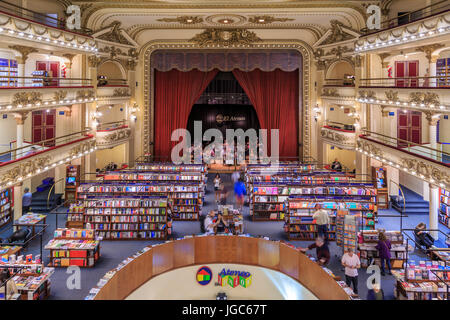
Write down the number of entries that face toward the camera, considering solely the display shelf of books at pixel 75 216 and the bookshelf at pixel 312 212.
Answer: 2

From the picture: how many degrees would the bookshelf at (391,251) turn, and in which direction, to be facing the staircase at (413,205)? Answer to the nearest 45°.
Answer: approximately 180°

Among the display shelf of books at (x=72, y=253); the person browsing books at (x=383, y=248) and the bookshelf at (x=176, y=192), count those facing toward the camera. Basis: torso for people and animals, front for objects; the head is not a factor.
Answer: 2

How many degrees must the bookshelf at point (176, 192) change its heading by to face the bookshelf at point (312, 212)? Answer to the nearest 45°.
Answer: approximately 45° to its left
